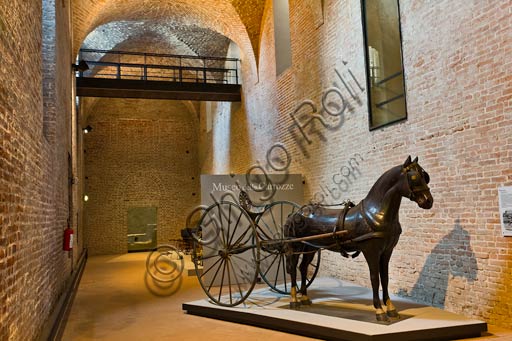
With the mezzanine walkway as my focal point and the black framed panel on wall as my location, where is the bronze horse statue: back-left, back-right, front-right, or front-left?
back-left

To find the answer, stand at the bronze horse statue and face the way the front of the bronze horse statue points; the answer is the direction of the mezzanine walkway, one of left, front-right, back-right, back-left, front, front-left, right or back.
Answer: back

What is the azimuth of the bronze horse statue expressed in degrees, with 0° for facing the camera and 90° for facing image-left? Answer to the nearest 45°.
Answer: approximately 315°

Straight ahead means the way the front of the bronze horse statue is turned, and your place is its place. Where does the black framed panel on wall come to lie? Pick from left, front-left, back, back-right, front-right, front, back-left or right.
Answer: back-left
